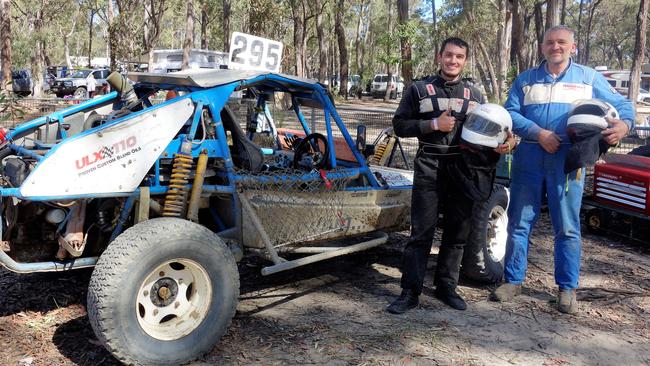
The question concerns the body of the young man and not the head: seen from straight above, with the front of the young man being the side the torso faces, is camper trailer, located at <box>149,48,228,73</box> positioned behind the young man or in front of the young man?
behind

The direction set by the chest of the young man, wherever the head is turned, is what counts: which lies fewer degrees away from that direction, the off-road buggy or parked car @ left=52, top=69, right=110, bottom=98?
the off-road buggy

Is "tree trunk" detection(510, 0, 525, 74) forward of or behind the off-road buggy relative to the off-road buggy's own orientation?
forward

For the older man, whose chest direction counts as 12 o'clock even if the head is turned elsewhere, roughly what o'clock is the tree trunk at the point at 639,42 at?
The tree trunk is roughly at 6 o'clock from the older man.

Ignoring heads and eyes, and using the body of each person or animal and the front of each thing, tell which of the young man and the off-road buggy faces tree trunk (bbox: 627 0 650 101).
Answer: the off-road buggy

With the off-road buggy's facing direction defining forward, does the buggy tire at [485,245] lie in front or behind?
in front

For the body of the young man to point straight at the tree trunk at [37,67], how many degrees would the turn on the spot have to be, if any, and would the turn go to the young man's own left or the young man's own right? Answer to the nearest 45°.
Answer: approximately 135° to the young man's own right

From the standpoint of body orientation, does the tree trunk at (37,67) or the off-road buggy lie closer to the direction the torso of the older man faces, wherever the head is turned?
the off-road buggy

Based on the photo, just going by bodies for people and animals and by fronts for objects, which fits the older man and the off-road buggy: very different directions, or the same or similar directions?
very different directions

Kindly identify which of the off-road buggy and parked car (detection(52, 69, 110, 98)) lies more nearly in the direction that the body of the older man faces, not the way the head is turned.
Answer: the off-road buggy

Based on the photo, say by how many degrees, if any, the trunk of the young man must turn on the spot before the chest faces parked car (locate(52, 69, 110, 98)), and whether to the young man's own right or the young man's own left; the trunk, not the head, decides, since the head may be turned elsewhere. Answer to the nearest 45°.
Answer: approximately 135° to the young man's own right

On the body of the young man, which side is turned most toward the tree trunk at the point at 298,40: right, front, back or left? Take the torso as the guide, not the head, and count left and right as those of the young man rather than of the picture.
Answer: back

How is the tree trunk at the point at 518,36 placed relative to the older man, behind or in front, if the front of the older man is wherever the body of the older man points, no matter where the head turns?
behind

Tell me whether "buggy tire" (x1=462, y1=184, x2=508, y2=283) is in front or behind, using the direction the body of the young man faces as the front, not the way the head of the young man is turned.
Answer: behind

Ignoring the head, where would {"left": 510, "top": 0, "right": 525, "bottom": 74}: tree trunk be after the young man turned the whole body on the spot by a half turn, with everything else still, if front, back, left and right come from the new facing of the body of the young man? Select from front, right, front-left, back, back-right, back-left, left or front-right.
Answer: front
